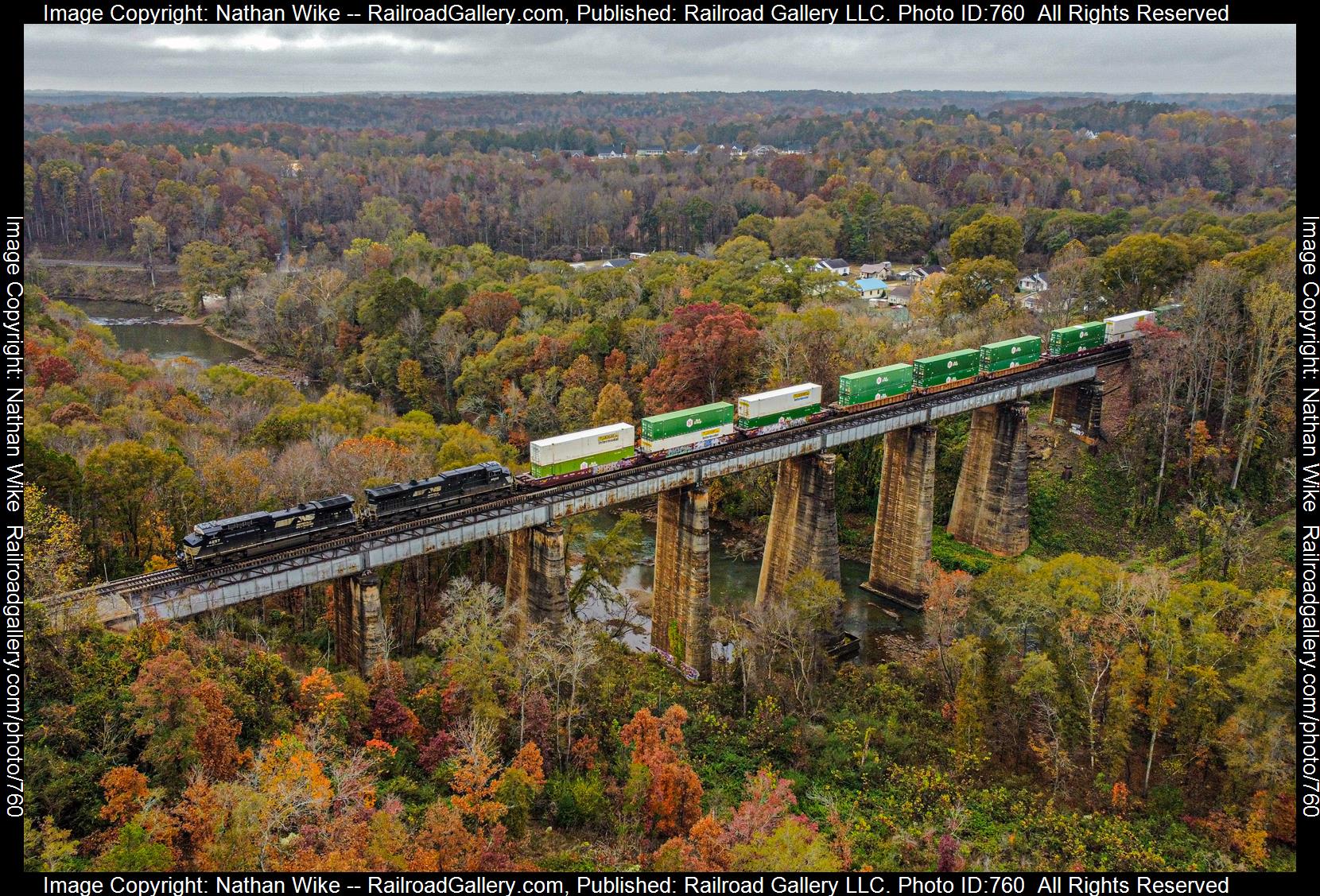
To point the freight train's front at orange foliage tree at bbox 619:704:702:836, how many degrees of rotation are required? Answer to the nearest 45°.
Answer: approximately 90° to its left

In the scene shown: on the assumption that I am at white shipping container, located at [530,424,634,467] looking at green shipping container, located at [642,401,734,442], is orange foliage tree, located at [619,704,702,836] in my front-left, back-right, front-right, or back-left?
back-right

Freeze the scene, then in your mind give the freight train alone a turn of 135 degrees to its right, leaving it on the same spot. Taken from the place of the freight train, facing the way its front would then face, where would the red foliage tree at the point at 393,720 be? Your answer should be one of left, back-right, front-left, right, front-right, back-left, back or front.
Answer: back

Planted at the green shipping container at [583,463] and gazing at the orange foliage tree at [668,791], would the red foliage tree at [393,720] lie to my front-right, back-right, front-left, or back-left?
front-right

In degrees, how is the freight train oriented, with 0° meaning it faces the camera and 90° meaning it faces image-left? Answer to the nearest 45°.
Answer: approximately 45°
